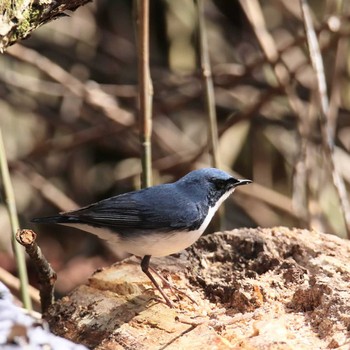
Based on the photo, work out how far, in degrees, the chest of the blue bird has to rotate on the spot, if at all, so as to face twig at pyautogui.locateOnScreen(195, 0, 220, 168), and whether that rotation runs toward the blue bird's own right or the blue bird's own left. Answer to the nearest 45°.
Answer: approximately 45° to the blue bird's own left

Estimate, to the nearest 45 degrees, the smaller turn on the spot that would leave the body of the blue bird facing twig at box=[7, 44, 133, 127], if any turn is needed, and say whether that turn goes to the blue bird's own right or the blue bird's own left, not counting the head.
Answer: approximately 90° to the blue bird's own left

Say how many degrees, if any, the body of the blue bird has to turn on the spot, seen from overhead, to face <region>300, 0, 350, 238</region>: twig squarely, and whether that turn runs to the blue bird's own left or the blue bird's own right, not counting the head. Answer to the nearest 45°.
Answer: approximately 45° to the blue bird's own left

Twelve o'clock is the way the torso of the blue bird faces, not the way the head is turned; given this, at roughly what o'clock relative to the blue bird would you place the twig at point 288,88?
The twig is roughly at 10 o'clock from the blue bird.

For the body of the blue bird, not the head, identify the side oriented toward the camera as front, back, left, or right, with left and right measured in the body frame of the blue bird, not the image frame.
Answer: right
